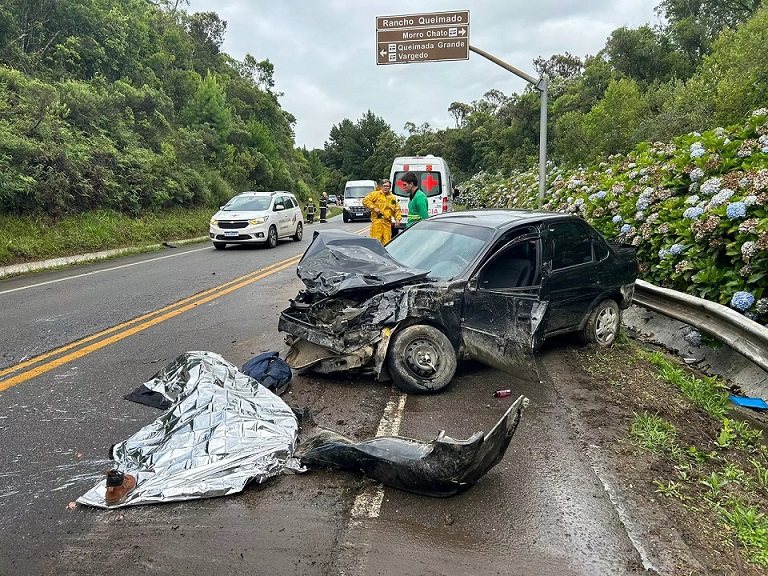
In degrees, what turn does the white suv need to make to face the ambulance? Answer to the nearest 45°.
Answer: approximately 135° to its left

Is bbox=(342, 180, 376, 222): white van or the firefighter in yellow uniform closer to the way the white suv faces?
the firefighter in yellow uniform

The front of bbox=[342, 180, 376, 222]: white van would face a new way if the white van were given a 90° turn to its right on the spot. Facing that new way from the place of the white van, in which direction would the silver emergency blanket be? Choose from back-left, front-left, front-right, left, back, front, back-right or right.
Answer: left

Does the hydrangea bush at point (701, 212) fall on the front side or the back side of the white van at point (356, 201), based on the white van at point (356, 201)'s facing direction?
on the front side

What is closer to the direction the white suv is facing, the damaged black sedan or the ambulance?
the damaged black sedan

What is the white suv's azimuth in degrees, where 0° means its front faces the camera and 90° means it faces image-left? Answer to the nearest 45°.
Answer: approximately 45°

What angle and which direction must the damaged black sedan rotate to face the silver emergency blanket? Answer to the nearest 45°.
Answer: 0° — it already faces it

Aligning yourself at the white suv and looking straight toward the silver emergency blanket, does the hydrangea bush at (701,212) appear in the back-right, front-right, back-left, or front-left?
front-left

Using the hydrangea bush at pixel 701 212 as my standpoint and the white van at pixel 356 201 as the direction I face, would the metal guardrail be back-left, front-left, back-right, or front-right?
back-left

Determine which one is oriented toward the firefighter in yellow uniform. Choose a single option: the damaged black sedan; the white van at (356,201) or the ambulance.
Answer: the white van

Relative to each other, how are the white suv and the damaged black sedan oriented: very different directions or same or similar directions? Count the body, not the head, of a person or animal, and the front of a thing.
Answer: same or similar directions

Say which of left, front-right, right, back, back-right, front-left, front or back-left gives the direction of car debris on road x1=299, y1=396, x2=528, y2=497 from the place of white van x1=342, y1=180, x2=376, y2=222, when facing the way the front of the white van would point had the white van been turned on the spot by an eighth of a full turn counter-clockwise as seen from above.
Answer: front-right

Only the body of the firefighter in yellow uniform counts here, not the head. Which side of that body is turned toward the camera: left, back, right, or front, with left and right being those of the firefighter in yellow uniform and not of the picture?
front
